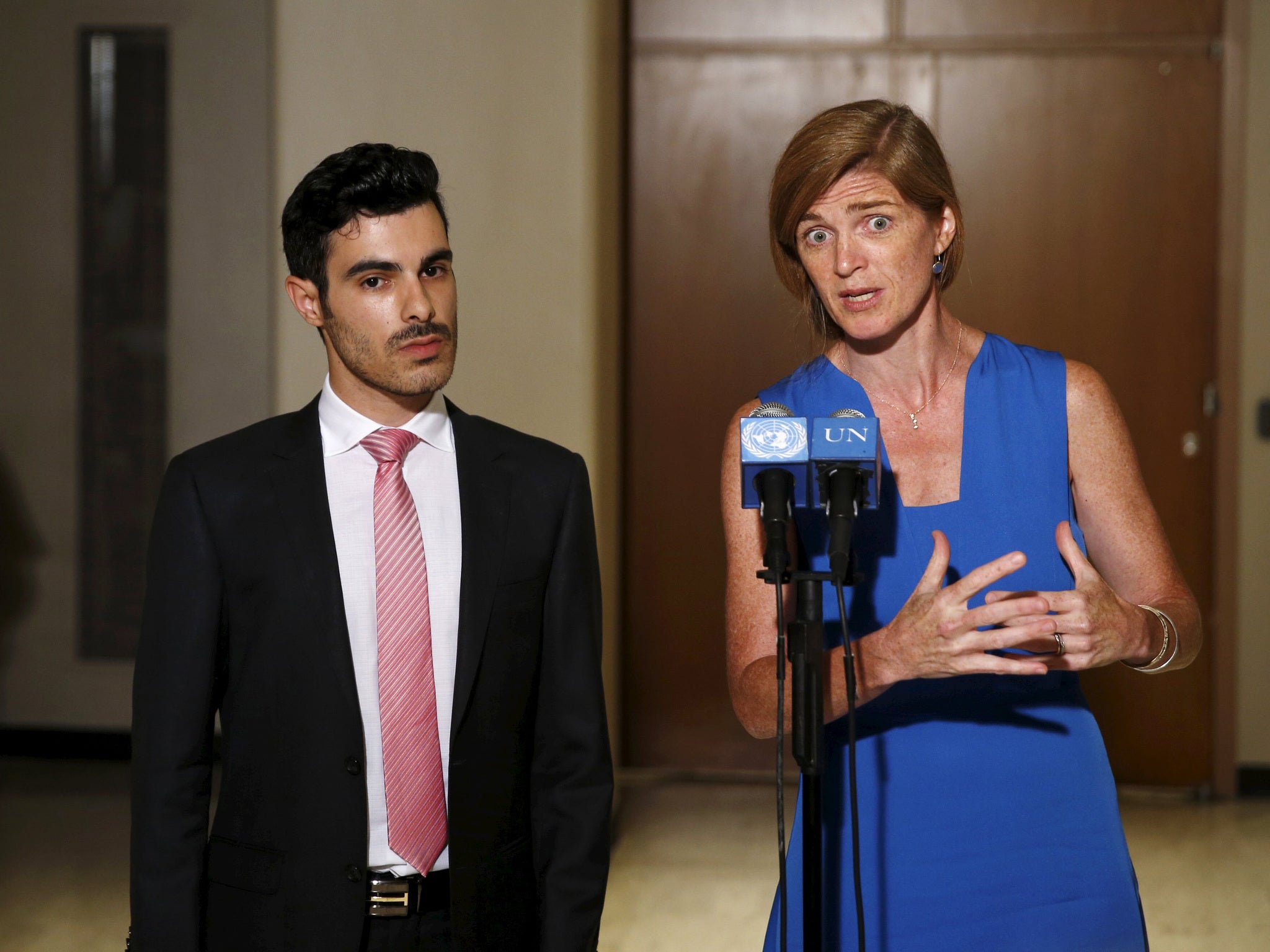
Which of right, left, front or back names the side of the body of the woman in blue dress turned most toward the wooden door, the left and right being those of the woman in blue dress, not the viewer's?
back

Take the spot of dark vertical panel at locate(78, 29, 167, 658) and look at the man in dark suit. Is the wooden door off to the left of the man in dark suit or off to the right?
left

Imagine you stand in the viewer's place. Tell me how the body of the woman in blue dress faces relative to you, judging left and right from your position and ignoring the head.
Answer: facing the viewer
